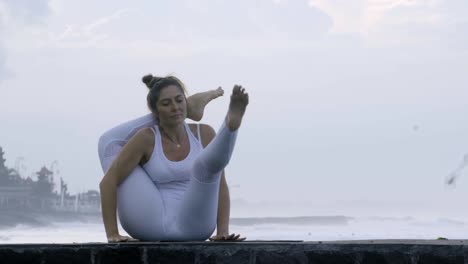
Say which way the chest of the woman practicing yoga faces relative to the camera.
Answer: toward the camera
